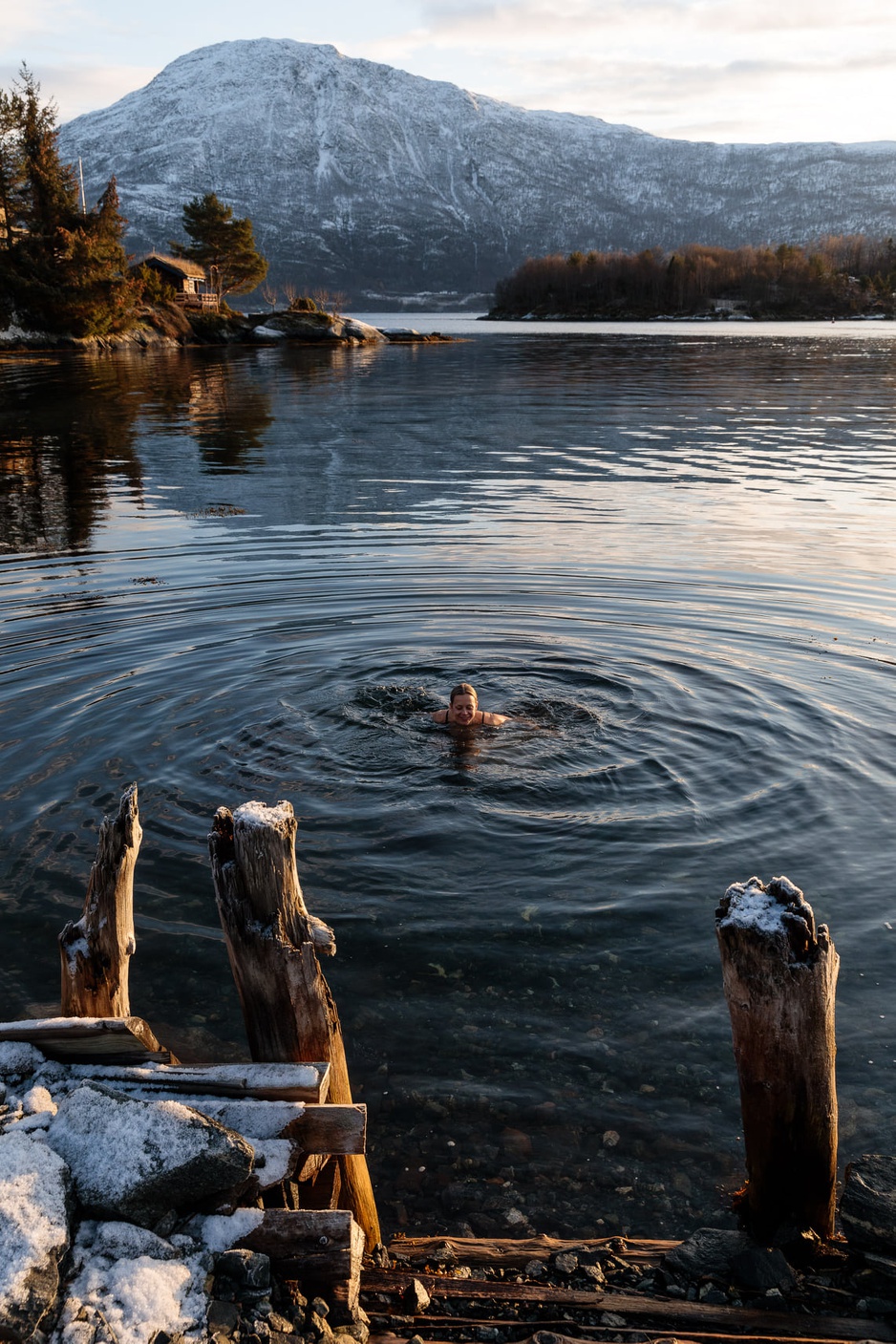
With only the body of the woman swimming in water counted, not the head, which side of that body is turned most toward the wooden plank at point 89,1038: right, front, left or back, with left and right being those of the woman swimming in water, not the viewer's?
front

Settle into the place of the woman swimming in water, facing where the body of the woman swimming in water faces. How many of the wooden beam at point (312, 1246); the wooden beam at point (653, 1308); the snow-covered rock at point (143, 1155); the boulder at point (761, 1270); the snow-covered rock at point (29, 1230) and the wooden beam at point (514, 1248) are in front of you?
6

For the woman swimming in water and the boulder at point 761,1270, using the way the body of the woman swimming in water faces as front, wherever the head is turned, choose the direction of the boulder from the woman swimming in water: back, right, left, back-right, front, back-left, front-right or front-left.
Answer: front

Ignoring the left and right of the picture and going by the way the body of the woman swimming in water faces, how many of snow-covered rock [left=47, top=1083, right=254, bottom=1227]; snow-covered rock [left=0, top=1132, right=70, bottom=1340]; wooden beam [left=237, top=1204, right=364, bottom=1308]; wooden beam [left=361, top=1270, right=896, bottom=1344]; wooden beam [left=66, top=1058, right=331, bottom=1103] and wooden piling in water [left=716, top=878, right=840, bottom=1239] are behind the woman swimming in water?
0

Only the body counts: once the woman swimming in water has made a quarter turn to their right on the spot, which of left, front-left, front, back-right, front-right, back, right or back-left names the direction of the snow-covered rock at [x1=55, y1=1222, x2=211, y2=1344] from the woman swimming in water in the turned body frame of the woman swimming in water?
left

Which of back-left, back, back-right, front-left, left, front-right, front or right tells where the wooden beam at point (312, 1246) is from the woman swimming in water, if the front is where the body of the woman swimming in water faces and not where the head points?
front

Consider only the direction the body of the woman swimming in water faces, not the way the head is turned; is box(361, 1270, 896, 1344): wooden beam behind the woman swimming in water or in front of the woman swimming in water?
in front

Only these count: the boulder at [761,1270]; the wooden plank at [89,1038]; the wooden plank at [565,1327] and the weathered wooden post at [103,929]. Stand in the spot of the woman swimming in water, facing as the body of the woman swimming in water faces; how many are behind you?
0

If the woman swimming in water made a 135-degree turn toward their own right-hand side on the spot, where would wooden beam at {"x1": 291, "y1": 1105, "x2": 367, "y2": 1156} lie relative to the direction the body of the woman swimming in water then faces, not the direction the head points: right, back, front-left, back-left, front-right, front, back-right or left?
back-left

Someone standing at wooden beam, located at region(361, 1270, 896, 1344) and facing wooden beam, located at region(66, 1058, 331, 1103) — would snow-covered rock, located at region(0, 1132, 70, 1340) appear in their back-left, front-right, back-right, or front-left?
front-left

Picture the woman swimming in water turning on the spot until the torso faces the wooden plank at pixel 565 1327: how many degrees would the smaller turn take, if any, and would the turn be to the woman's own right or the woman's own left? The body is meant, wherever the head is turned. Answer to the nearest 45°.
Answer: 0° — they already face it

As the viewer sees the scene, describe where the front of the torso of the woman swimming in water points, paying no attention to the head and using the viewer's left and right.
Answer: facing the viewer

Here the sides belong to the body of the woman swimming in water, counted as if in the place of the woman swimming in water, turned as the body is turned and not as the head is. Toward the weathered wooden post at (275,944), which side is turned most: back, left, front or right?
front

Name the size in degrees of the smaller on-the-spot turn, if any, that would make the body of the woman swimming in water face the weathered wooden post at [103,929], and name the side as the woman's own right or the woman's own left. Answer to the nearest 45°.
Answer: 0° — they already face it

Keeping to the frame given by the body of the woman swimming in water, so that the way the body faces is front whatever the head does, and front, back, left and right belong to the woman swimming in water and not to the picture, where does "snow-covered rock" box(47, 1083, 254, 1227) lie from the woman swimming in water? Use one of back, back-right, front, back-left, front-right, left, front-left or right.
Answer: front

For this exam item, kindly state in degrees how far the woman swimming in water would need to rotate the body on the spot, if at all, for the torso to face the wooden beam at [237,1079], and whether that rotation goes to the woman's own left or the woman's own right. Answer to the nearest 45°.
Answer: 0° — they already face it

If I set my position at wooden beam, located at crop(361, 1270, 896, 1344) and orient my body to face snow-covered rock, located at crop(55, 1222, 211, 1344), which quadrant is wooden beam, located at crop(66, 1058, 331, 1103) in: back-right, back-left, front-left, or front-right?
front-right
